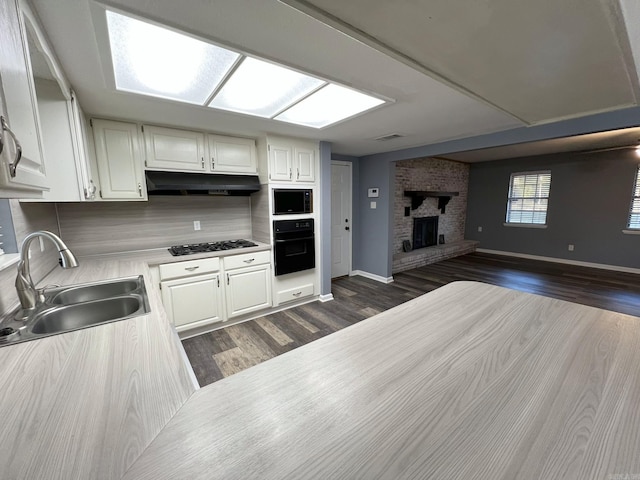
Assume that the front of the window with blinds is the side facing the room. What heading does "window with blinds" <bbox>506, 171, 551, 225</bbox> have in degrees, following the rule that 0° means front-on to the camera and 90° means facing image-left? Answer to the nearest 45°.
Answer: approximately 0°

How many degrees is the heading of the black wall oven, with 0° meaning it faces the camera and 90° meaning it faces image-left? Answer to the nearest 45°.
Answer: approximately 315°

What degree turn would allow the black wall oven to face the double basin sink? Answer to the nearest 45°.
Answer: approximately 90° to its right

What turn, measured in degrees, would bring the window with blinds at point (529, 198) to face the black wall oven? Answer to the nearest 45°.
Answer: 0° — it already faces it

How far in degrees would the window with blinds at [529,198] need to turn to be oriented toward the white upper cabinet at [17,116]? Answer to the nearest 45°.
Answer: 0° — it already faces it

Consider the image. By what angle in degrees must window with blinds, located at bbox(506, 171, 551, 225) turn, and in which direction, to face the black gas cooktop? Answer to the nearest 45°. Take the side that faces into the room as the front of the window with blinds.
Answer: approximately 45° to its right

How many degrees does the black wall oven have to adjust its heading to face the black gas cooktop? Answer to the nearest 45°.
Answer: approximately 135° to its right

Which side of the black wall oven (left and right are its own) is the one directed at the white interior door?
left

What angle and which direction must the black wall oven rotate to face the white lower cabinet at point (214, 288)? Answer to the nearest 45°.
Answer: approximately 90° to its right

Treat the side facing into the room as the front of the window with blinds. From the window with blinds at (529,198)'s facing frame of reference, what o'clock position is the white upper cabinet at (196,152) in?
The white upper cabinet is roughly at 1 o'clock from the window with blinds.
